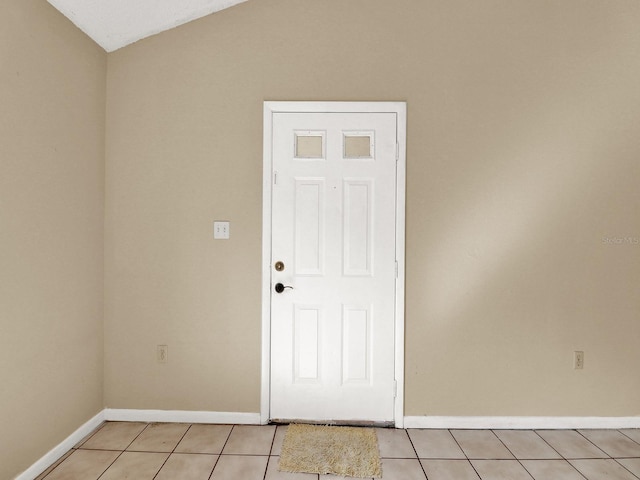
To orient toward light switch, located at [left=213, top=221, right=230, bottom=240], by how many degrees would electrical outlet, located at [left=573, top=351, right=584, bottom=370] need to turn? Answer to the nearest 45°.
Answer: approximately 45° to its right

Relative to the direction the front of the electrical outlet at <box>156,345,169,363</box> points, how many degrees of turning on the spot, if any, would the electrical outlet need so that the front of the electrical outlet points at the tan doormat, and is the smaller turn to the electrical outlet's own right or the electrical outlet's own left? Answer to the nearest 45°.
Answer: approximately 45° to the electrical outlet's own left

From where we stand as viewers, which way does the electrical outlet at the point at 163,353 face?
facing the viewer

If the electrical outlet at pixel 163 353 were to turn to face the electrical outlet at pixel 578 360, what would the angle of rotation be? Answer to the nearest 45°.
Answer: approximately 45° to its left

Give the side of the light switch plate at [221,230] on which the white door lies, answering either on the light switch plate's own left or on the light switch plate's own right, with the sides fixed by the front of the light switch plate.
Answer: on the light switch plate's own left

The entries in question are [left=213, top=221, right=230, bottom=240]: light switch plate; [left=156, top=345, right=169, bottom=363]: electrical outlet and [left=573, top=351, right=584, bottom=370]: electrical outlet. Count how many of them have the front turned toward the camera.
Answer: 3

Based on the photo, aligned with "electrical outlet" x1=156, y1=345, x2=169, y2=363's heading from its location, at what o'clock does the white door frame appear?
The white door frame is roughly at 10 o'clock from the electrical outlet.

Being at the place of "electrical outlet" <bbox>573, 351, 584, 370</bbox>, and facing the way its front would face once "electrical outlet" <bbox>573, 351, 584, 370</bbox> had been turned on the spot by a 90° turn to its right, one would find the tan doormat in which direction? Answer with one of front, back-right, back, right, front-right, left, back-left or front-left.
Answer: front-left

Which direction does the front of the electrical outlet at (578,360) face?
toward the camera

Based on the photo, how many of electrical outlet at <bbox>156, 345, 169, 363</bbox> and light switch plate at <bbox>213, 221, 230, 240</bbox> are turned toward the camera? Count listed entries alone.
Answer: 2

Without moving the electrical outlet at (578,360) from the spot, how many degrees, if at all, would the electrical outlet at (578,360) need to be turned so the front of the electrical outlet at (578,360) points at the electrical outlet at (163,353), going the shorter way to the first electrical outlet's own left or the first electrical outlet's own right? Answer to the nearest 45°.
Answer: approximately 45° to the first electrical outlet's own right

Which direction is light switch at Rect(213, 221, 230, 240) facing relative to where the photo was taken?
toward the camera

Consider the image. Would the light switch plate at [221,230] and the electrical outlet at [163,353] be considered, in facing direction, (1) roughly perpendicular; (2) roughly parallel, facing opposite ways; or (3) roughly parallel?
roughly parallel
